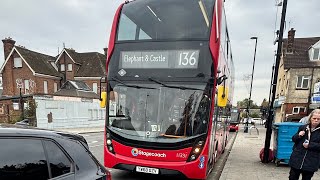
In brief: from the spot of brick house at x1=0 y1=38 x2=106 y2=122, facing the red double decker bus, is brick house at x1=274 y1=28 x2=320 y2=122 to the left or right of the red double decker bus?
left

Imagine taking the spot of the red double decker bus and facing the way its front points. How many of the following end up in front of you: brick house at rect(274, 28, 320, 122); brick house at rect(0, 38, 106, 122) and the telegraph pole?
0

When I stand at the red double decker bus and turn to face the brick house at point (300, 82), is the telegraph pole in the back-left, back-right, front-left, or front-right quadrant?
front-right

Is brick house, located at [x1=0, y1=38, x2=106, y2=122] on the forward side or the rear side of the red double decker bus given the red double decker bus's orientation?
on the rear side

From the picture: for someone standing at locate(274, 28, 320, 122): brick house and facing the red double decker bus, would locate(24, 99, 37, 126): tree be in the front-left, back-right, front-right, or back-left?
front-right

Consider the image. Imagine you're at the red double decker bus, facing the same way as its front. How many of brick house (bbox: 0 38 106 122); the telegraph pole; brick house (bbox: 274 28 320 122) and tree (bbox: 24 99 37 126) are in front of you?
0

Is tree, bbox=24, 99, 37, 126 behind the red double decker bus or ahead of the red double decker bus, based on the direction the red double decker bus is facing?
behind

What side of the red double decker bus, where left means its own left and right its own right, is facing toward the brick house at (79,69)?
back

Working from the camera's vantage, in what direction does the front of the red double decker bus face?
facing the viewer

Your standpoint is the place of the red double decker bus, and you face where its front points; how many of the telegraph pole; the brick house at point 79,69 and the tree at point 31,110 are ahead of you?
0

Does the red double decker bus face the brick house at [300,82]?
no
